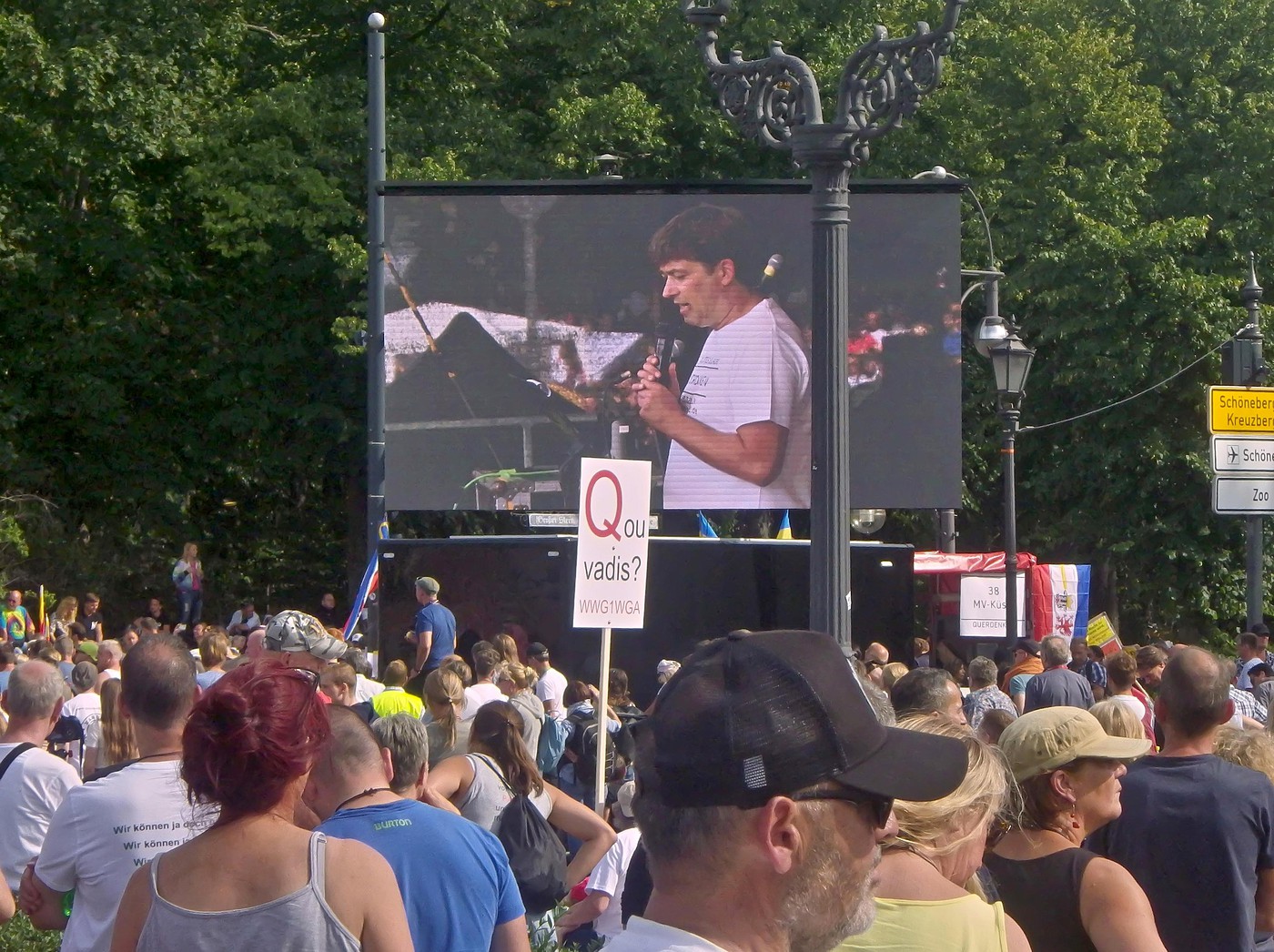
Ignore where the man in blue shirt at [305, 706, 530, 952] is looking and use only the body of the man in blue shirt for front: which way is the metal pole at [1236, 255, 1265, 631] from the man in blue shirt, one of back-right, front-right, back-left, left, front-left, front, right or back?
front-right

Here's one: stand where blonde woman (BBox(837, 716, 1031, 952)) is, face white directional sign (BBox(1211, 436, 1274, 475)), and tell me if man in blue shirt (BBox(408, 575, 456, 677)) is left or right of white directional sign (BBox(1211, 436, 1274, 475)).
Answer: left

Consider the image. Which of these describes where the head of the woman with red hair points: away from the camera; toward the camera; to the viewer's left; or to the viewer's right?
away from the camera

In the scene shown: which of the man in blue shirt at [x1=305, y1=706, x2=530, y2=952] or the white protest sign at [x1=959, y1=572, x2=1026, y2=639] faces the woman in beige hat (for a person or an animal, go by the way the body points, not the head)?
the white protest sign

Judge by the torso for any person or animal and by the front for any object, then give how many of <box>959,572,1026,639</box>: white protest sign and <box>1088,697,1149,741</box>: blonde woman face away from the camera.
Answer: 1

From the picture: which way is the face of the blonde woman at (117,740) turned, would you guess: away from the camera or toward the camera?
away from the camera

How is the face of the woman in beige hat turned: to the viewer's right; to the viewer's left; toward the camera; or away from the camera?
to the viewer's right

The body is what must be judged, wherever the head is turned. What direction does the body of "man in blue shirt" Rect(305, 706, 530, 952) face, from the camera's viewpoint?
away from the camera

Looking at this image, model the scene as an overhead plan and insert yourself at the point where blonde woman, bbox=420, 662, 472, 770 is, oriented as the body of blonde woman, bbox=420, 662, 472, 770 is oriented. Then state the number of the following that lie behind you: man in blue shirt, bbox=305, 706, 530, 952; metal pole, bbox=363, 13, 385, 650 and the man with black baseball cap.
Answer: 2

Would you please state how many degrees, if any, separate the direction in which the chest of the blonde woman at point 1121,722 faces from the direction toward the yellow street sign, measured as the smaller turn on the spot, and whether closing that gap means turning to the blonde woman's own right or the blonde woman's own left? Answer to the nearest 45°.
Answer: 0° — they already face it

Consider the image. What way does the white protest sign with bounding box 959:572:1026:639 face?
toward the camera

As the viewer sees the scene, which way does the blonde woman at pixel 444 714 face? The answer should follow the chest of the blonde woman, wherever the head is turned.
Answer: away from the camera

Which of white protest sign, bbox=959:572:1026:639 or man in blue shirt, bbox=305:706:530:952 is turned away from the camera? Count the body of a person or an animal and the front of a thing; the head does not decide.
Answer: the man in blue shirt

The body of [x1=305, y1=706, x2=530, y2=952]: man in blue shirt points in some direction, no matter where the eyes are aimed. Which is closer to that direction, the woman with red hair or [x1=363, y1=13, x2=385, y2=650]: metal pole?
the metal pole

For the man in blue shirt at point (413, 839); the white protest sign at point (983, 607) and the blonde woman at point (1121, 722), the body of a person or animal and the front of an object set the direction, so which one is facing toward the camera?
the white protest sign

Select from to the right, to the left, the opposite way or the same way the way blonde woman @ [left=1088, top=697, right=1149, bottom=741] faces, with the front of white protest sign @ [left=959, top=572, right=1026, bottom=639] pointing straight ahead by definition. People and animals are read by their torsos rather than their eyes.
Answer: the opposite way

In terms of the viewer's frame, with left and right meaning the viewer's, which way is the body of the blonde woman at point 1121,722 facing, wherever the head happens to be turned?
facing away from the viewer

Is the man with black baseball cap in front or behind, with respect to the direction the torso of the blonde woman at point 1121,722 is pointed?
behind
